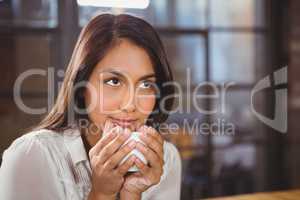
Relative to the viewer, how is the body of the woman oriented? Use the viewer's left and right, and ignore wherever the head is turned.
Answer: facing the viewer and to the right of the viewer

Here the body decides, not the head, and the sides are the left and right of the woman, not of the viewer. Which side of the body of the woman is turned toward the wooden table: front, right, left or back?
left
